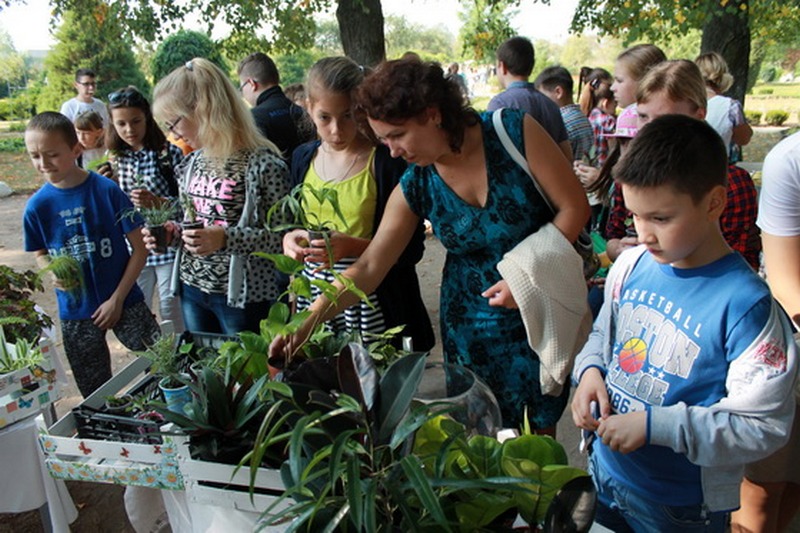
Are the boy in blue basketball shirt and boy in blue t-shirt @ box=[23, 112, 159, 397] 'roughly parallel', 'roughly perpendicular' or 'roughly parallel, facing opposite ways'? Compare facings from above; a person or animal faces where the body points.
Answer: roughly perpendicular

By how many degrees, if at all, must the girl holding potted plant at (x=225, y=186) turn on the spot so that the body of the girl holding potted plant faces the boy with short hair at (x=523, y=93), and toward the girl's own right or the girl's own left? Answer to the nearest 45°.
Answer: approximately 180°

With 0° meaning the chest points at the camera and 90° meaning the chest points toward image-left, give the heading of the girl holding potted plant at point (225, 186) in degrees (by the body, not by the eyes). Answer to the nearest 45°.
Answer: approximately 45°

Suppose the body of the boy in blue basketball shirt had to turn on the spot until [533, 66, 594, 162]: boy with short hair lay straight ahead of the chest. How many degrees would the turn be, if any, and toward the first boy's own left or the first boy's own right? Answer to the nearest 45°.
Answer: approximately 135° to the first boy's own right

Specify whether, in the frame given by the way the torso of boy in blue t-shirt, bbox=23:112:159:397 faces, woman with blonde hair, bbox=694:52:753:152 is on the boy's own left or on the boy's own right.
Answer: on the boy's own left

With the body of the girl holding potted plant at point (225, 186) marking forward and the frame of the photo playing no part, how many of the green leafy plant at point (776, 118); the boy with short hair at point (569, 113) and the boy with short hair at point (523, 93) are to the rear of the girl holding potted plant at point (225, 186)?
3

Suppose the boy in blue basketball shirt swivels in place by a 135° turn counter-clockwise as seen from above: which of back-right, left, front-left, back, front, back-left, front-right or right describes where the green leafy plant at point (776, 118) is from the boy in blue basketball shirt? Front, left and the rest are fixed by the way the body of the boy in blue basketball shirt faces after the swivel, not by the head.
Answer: left

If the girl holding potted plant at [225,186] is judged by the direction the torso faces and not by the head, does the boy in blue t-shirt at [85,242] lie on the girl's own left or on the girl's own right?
on the girl's own right

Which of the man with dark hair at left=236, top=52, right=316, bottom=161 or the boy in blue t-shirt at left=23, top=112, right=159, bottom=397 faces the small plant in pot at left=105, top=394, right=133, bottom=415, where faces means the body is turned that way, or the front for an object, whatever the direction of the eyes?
the boy in blue t-shirt

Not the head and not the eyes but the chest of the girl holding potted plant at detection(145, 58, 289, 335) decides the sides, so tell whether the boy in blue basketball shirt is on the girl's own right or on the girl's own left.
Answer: on the girl's own left
